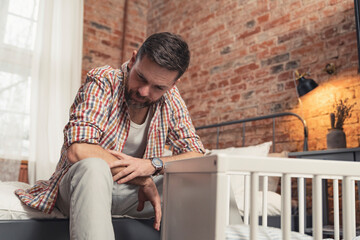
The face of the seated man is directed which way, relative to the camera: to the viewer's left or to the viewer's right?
to the viewer's right

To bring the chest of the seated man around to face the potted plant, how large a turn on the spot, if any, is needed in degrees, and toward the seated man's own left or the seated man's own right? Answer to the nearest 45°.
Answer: approximately 90° to the seated man's own left

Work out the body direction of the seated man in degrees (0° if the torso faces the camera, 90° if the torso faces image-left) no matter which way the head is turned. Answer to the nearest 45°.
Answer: approximately 315°

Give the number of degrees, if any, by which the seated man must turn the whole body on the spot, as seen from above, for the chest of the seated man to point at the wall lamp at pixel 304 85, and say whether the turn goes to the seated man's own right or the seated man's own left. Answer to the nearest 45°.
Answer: approximately 90° to the seated man's own left
